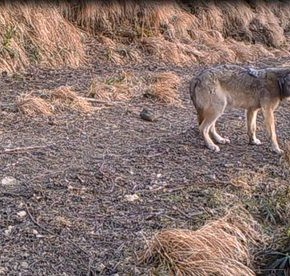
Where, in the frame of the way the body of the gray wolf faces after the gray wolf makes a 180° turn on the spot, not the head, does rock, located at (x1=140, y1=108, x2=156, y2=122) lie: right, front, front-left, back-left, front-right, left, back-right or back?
front-right

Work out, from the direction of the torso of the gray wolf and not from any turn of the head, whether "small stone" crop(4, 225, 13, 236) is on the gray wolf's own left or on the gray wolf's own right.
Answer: on the gray wolf's own right

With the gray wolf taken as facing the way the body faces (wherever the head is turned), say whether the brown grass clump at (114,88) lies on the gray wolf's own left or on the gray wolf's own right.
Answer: on the gray wolf's own left

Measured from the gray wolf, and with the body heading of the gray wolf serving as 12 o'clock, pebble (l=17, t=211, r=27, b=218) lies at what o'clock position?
The pebble is roughly at 4 o'clock from the gray wolf.

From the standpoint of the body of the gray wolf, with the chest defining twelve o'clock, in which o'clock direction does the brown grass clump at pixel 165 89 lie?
The brown grass clump is roughly at 8 o'clock from the gray wolf.

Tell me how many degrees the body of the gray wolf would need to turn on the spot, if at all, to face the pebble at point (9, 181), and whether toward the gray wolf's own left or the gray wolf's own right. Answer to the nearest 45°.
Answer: approximately 135° to the gray wolf's own right

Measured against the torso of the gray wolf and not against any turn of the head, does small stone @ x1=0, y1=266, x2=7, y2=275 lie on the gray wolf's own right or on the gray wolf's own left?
on the gray wolf's own right

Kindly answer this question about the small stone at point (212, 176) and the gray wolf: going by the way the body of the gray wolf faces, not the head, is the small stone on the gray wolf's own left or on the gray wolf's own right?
on the gray wolf's own right

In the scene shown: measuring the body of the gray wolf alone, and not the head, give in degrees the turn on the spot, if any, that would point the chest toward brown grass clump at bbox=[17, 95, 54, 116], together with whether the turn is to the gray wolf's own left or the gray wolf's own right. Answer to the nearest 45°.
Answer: approximately 180°

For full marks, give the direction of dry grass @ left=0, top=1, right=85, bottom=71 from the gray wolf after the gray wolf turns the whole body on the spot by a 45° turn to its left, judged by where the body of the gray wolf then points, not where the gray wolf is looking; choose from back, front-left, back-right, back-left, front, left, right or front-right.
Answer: left

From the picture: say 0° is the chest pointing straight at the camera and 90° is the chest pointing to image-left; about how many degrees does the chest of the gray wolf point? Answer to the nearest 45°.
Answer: approximately 270°
